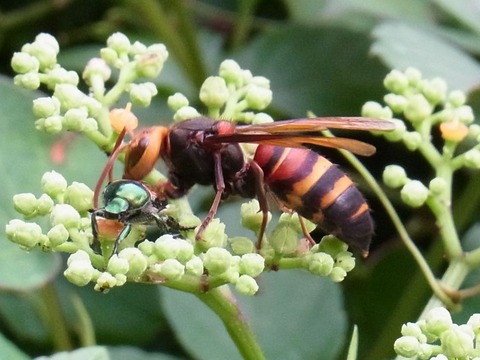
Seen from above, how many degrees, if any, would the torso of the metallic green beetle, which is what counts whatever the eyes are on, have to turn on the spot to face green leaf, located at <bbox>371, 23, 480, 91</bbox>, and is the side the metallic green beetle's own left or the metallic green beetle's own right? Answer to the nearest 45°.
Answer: approximately 180°

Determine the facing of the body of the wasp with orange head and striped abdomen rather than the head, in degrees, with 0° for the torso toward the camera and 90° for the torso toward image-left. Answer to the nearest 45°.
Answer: approximately 90°

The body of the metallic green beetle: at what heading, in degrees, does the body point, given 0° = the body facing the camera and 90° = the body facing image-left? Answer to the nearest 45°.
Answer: approximately 45°
